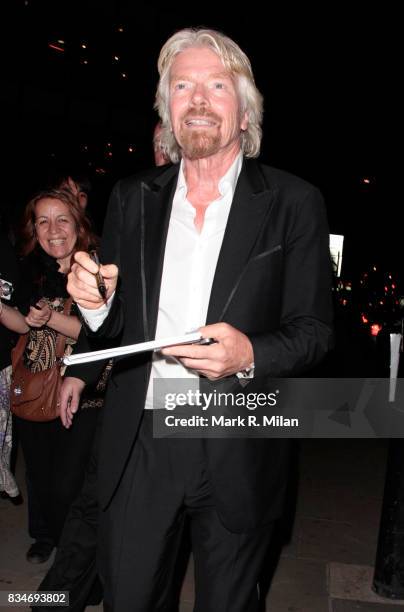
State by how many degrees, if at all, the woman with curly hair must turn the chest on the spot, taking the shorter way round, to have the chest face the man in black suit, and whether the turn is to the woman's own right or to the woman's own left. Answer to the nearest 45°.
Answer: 0° — they already face them

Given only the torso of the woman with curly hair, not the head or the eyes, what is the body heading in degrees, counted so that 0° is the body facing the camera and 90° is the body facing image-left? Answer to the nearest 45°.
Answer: approximately 0°
